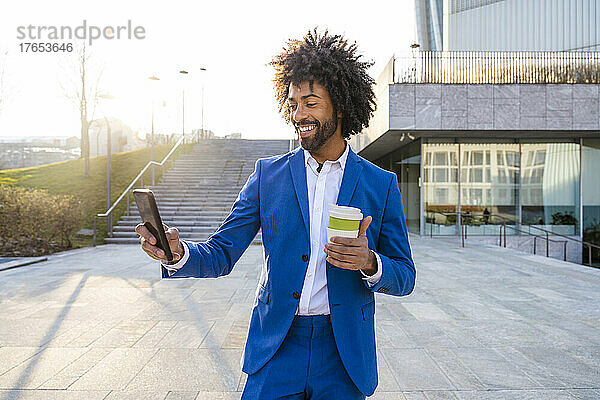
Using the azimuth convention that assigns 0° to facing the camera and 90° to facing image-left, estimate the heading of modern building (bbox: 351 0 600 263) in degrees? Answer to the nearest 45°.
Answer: approximately 0°

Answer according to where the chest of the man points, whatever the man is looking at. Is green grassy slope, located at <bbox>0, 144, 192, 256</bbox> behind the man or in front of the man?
behind

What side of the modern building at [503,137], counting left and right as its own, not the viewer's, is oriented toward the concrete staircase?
right

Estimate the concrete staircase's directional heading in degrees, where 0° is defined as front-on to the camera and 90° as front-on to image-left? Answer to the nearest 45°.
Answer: approximately 0°

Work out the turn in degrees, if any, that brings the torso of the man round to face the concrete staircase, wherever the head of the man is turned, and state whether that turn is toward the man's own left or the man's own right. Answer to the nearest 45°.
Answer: approximately 180°

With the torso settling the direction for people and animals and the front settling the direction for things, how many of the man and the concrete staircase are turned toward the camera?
2

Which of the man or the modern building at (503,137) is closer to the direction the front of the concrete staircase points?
the man

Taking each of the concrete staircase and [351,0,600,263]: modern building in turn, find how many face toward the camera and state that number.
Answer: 2
